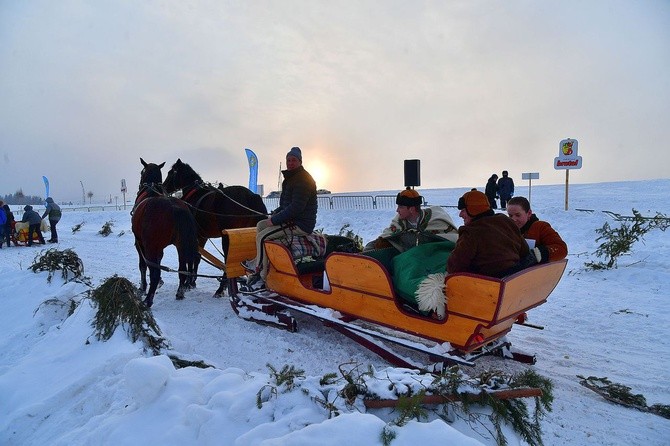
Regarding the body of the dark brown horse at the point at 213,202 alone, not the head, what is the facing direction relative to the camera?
to the viewer's left

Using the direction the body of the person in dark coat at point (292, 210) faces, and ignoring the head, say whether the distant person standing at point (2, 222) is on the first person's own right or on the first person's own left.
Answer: on the first person's own right

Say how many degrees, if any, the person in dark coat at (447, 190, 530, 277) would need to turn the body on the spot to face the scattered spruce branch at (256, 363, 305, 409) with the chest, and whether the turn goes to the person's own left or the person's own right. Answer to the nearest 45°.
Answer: approximately 90° to the person's own left

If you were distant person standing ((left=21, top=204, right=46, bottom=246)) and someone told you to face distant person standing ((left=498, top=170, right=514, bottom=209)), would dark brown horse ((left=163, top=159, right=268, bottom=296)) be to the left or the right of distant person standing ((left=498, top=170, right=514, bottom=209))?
right

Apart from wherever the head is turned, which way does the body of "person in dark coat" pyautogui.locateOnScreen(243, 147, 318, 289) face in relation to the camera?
to the viewer's left

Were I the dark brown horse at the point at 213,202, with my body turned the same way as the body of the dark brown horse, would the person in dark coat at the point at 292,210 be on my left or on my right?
on my left

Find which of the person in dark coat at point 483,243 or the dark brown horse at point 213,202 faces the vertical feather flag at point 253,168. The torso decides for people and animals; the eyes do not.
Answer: the person in dark coat

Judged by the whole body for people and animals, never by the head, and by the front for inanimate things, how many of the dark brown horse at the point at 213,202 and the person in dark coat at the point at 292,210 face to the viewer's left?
2

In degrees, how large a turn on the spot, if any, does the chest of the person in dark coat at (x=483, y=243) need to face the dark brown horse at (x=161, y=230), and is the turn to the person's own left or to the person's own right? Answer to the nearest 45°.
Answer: approximately 45° to the person's own left

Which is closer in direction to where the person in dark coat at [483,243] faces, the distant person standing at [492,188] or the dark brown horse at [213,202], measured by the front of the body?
the dark brown horse

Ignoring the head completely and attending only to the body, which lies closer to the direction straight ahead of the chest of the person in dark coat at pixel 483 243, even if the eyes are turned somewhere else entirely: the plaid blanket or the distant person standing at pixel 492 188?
the plaid blanket

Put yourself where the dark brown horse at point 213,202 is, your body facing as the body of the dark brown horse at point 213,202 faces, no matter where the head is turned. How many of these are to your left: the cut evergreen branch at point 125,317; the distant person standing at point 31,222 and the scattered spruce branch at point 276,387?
2
